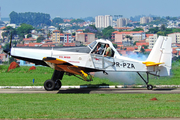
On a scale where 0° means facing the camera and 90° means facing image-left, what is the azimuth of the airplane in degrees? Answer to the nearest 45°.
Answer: approximately 90°
